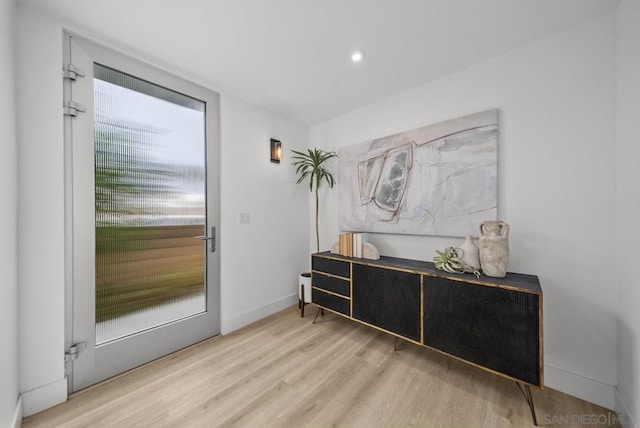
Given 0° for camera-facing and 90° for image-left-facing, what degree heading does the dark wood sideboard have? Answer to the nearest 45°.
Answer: approximately 45°

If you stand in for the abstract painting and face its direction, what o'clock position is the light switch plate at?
The light switch plate is roughly at 1 o'clock from the abstract painting.

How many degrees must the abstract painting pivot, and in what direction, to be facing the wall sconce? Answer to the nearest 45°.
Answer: approximately 45° to its right

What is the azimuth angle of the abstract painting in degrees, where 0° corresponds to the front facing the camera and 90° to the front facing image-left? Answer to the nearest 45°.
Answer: approximately 45°

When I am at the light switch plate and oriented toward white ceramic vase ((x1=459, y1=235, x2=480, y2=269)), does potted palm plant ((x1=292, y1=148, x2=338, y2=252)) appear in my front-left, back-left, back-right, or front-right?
front-left

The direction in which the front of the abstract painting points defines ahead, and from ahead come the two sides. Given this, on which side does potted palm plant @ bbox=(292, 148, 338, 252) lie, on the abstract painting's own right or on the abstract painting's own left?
on the abstract painting's own right

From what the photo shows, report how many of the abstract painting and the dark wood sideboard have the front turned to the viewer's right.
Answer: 0

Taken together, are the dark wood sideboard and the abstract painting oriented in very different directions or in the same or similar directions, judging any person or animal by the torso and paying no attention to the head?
same or similar directions
